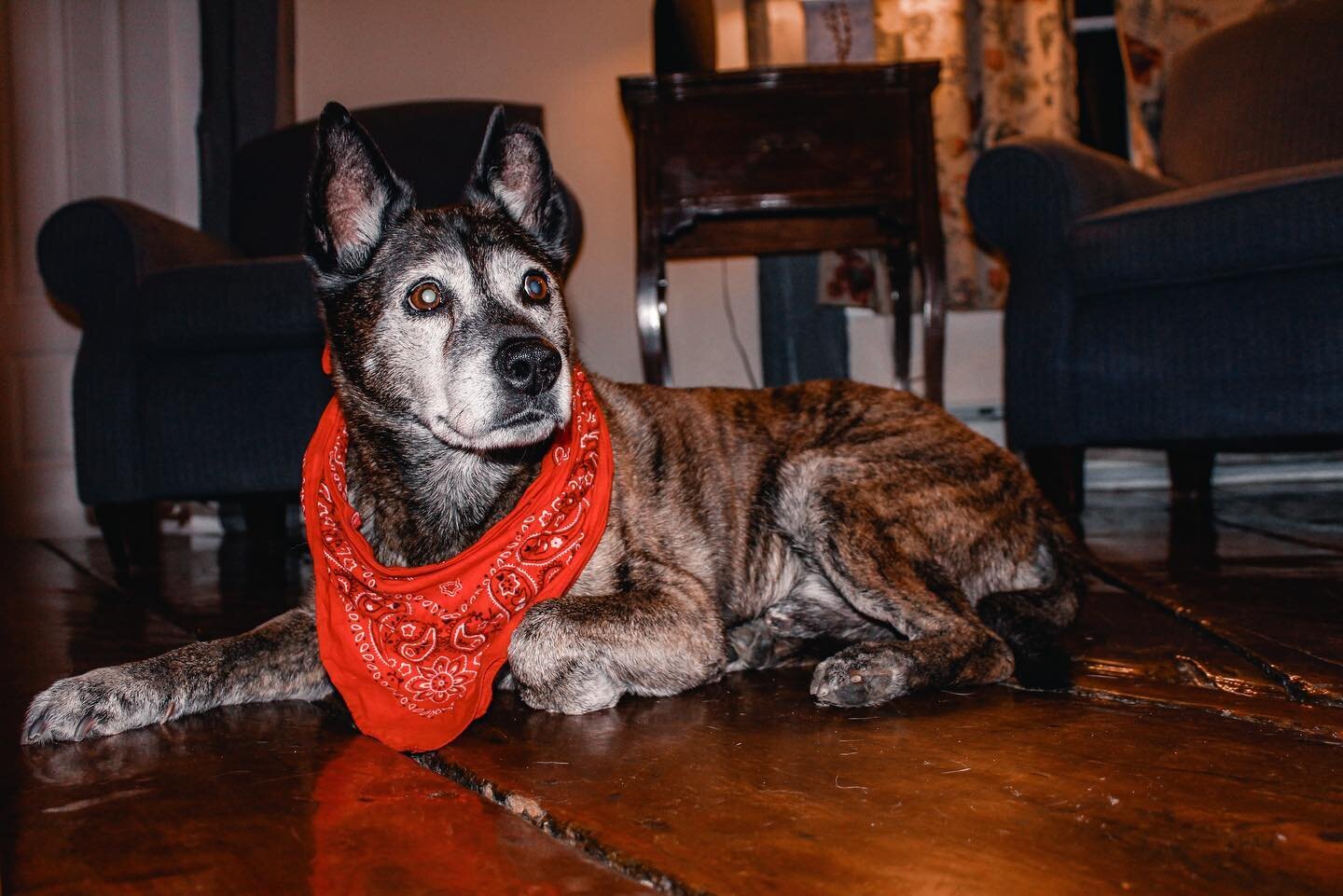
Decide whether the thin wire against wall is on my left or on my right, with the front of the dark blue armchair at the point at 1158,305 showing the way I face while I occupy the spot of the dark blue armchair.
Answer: on my right

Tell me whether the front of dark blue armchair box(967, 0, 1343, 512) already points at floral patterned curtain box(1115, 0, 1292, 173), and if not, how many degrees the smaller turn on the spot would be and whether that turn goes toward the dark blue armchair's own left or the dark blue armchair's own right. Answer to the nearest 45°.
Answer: approximately 135° to the dark blue armchair's own right

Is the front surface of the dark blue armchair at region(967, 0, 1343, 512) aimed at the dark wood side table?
no

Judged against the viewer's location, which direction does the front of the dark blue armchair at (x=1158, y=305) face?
facing the viewer and to the left of the viewer

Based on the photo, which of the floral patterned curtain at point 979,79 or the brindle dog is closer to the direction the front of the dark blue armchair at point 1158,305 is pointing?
the brindle dog

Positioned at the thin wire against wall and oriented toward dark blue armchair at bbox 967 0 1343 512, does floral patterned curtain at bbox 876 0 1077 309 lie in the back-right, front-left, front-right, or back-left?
front-left

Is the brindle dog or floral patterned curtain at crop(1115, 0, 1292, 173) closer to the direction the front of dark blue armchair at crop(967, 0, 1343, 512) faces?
the brindle dog

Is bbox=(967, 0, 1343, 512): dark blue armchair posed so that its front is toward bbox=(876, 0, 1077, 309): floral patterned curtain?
no
